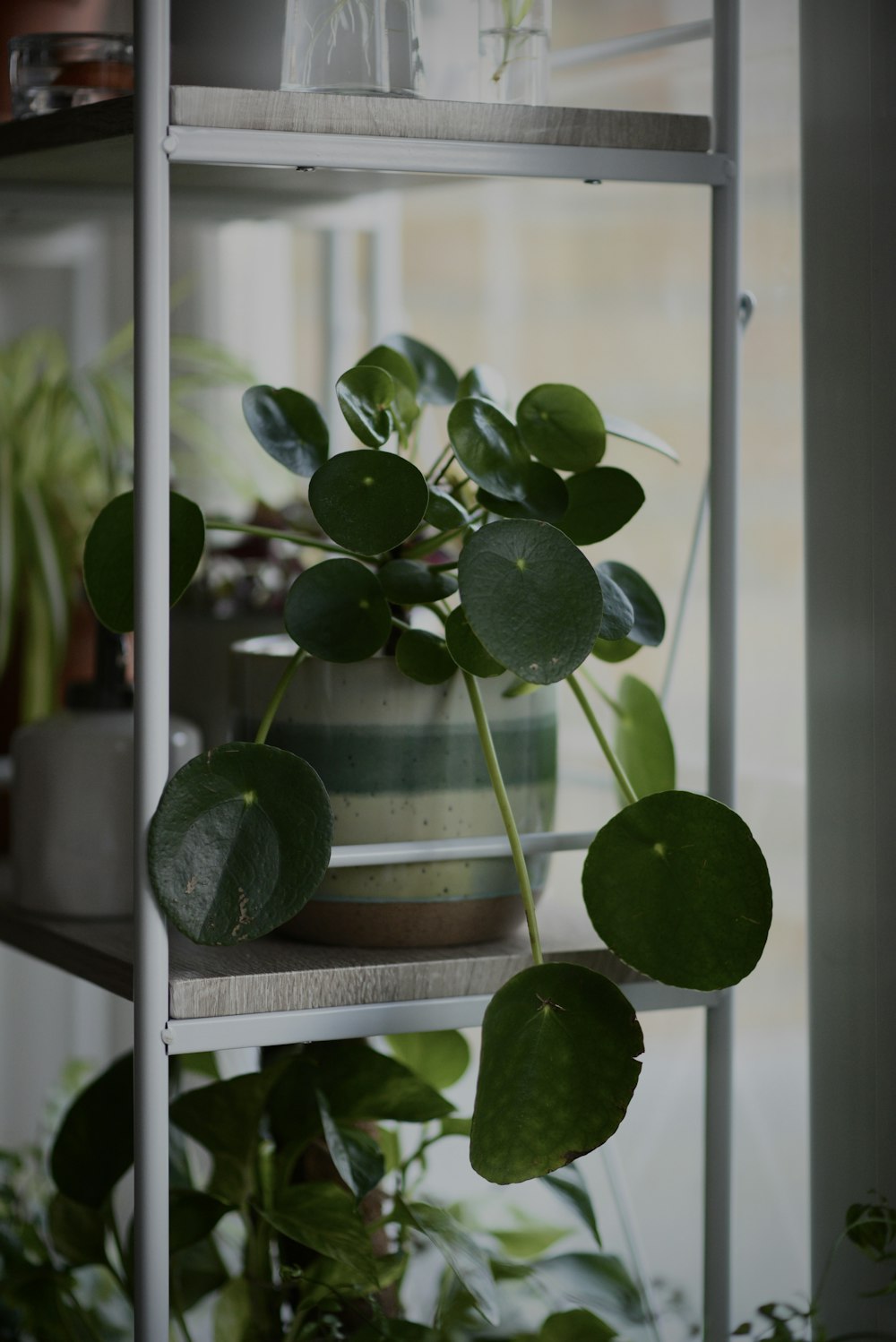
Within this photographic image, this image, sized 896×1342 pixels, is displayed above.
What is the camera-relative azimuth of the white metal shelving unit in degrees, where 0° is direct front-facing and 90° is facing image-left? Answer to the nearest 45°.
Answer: approximately 45°
